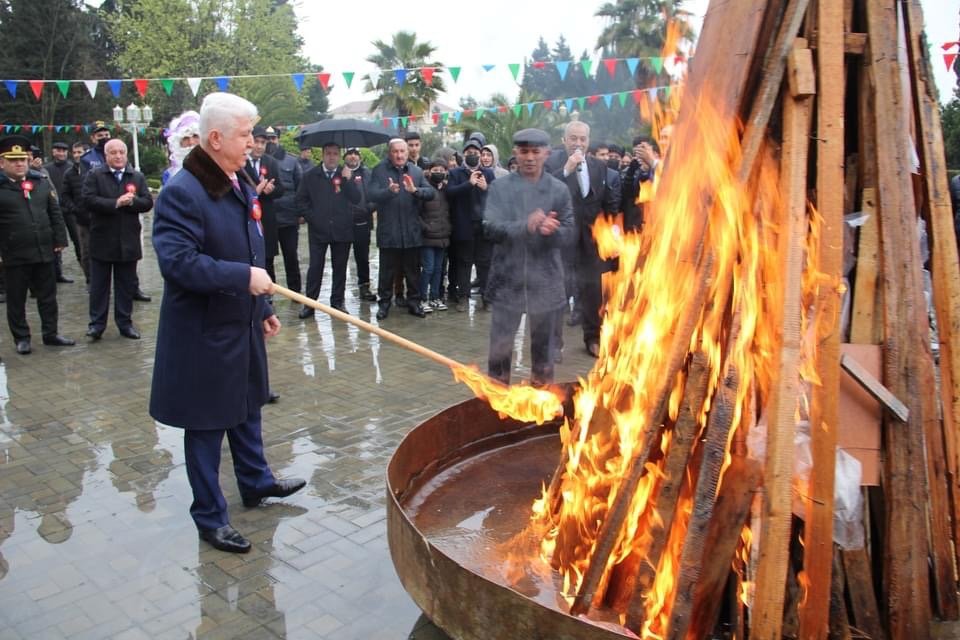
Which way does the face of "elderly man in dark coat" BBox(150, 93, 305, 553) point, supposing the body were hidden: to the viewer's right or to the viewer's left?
to the viewer's right

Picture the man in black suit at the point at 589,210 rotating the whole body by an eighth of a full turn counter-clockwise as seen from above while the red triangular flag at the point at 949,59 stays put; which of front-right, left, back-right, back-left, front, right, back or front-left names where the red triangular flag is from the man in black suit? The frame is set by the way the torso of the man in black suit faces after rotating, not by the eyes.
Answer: left

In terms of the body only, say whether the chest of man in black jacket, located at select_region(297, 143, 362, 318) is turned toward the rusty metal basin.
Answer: yes

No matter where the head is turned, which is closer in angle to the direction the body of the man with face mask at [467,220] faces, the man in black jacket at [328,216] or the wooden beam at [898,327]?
the wooden beam

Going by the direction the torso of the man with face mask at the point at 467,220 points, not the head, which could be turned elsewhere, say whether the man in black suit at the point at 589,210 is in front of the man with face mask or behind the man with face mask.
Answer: in front

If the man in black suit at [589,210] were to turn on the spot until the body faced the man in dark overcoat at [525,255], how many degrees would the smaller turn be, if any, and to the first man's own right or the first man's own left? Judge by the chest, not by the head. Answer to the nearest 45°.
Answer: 0° — they already face them

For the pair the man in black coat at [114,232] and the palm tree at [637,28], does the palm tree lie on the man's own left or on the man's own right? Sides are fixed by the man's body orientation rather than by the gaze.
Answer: on the man's own left
